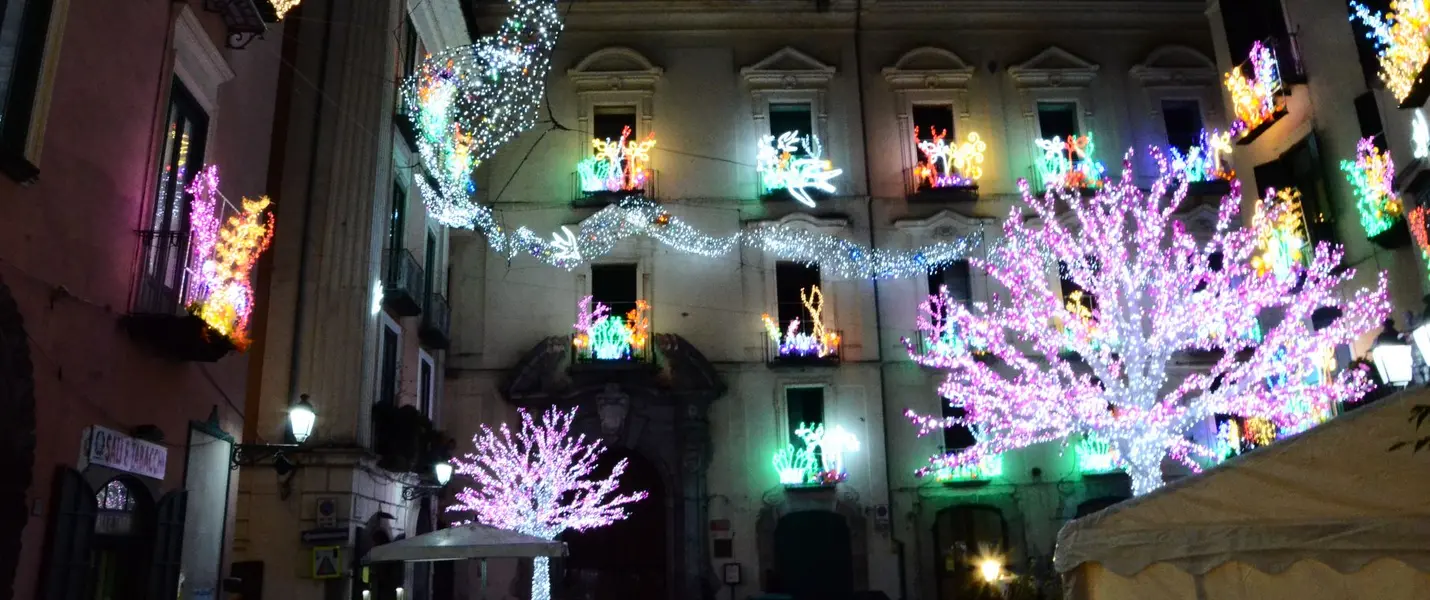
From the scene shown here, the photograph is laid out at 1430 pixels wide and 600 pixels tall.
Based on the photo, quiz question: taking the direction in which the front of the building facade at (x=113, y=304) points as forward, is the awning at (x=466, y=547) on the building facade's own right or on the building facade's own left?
on the building facade's own left

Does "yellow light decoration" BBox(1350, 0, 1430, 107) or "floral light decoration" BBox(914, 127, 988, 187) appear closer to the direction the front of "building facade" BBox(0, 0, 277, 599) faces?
the yellow light decoration

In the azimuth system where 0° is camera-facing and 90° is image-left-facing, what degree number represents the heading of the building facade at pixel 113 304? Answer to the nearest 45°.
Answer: approximately 315°

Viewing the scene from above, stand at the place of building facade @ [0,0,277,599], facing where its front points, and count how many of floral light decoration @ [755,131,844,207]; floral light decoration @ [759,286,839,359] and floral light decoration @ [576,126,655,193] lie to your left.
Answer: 3

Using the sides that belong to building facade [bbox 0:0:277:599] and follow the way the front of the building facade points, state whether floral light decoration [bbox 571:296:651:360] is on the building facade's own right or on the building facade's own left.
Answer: on the building facade's own left

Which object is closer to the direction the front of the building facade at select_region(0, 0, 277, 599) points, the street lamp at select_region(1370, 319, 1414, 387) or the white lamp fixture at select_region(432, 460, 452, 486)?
the street lamp

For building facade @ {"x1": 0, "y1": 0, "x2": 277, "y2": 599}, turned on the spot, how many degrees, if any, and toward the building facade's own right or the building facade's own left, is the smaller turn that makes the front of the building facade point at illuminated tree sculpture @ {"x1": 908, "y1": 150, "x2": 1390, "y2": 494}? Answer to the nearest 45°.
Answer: approximately 45° to the building facade's own left

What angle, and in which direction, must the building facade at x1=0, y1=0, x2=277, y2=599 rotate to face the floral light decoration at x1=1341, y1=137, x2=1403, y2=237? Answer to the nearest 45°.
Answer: approximately 45° to its left

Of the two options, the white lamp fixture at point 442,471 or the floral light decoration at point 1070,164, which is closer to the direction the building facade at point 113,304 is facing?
the floral light decoration

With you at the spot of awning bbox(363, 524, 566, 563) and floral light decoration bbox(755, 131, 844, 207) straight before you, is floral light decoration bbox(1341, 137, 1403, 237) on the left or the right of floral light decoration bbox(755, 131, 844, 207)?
right

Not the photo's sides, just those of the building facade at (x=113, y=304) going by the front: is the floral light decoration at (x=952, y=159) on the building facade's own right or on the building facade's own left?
on the building facade's own left
